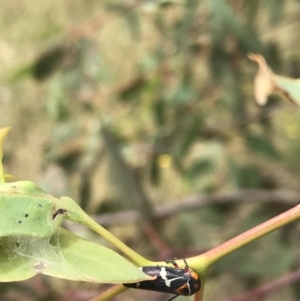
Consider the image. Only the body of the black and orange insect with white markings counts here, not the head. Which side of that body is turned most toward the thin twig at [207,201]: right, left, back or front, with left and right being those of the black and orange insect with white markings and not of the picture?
left

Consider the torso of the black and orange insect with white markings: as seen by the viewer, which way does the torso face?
to the viewer's right
